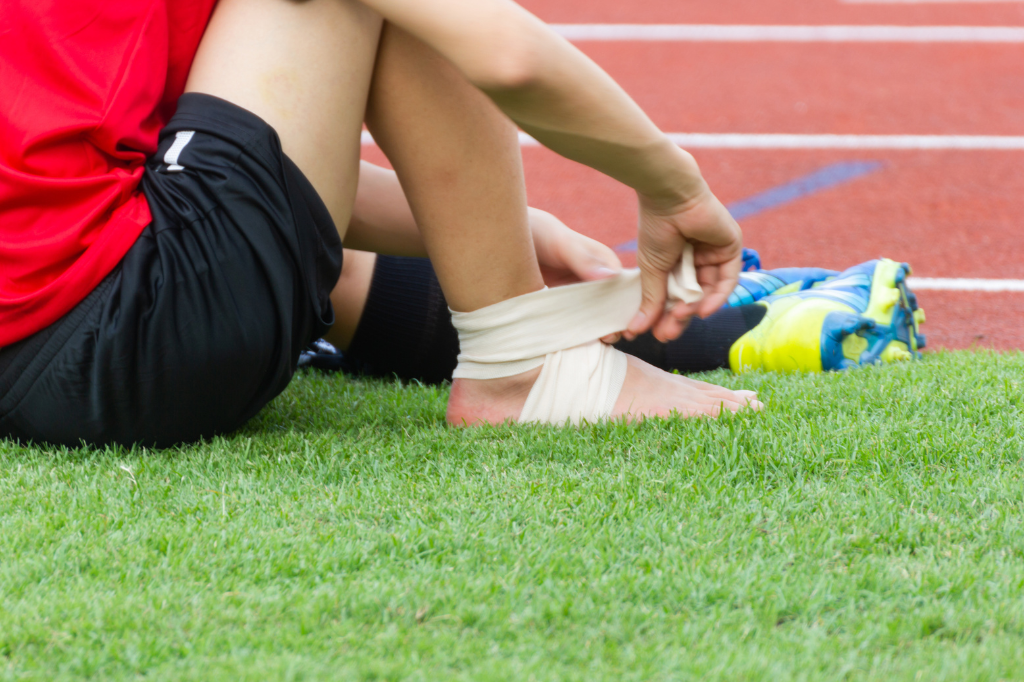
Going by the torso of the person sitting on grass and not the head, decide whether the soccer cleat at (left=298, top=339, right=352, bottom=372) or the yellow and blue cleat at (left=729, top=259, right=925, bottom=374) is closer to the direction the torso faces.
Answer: the yellow and blue cleat

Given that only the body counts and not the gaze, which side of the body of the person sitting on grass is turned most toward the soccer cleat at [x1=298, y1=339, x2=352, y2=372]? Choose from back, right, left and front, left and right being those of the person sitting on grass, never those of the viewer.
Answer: left

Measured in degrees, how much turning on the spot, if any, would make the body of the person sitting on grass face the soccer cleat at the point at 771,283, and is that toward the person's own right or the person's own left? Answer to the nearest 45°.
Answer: approximately 45° to the person's own left

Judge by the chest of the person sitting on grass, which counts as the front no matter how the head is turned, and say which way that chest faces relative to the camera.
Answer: to the viewer's right

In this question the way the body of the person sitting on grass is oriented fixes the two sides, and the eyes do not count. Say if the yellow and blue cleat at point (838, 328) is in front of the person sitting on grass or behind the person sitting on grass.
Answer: in front
